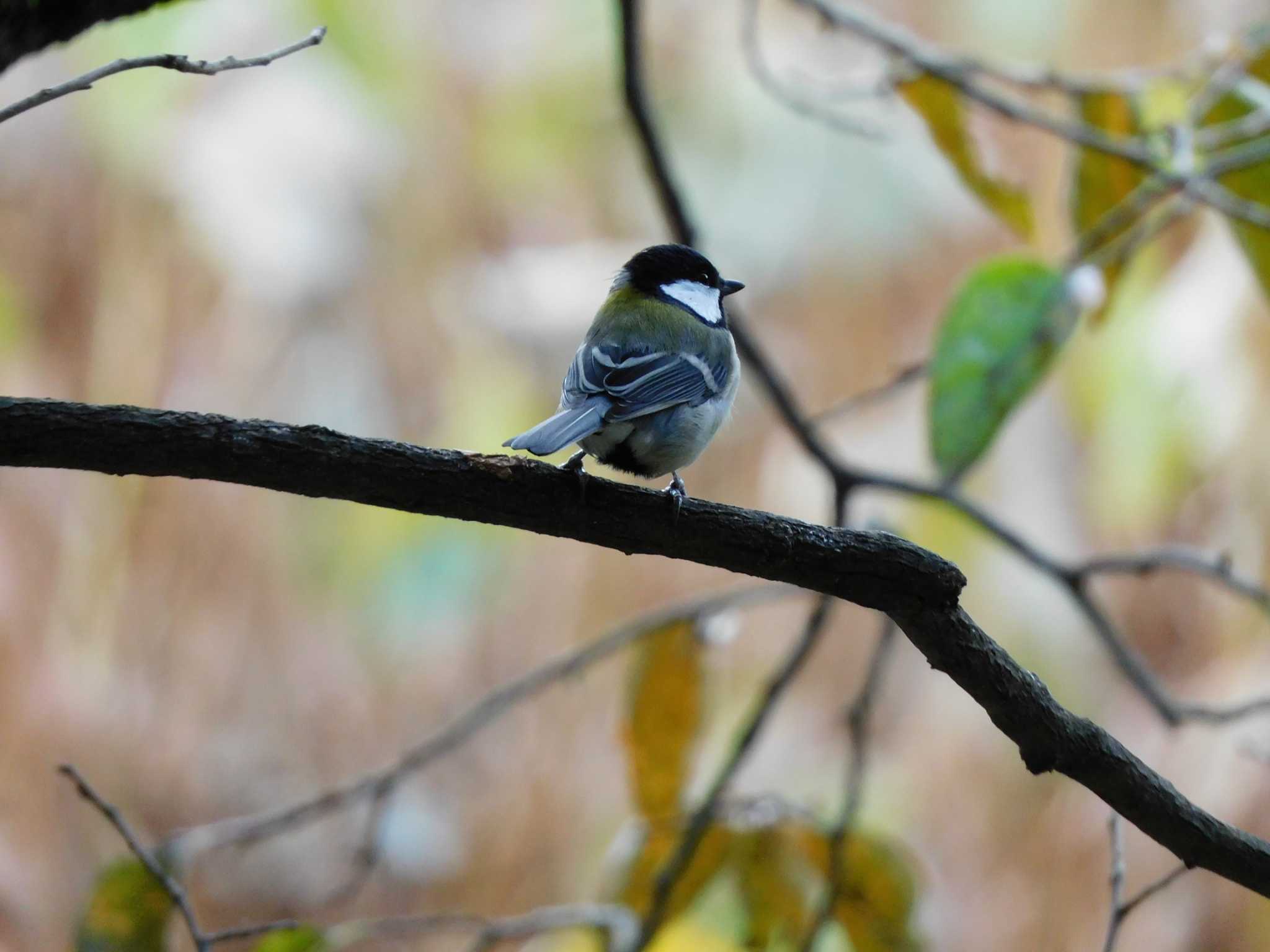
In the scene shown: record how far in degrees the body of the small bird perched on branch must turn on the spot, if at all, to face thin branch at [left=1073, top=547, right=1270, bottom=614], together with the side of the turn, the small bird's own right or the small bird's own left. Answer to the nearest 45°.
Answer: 0° — it already faces it

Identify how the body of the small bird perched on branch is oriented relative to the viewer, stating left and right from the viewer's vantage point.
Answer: facing away from the viewer and to the right of the viewer
